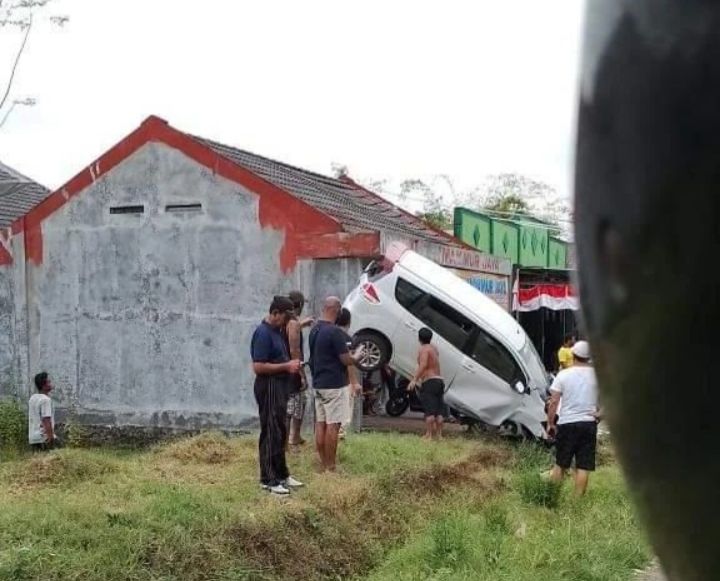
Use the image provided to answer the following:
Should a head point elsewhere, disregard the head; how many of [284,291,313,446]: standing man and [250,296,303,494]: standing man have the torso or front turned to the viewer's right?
2

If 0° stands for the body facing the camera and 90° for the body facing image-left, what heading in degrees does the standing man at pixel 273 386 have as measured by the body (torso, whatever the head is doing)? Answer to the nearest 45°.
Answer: approximately 270°

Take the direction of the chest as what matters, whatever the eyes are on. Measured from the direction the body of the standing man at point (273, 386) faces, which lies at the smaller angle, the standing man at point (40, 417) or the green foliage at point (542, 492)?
the green foliage

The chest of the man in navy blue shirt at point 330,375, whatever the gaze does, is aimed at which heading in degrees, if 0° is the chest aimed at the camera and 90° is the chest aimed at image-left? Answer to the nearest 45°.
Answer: approximately 225°

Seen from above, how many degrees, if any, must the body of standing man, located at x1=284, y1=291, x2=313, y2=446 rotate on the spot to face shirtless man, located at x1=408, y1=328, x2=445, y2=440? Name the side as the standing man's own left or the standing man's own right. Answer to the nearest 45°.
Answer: approximately 45° to the standing man's own left

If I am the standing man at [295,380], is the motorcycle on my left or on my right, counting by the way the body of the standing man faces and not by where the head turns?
on my left

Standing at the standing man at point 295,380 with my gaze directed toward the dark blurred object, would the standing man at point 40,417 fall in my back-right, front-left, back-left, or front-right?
back-right

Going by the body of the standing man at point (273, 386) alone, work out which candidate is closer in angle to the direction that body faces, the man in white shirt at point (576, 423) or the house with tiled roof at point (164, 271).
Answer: the man in white shirt
